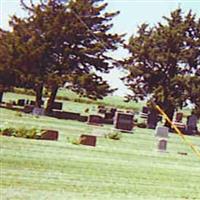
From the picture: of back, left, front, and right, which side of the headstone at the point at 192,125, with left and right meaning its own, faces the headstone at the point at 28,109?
right

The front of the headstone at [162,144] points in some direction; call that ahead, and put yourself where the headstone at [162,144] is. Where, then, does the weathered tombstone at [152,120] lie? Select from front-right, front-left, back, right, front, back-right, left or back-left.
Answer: back

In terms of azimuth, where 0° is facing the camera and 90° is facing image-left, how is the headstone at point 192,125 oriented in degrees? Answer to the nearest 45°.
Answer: approximately 0°

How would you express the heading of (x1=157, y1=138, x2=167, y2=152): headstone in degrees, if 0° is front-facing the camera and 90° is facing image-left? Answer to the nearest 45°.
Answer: approximately 0°
